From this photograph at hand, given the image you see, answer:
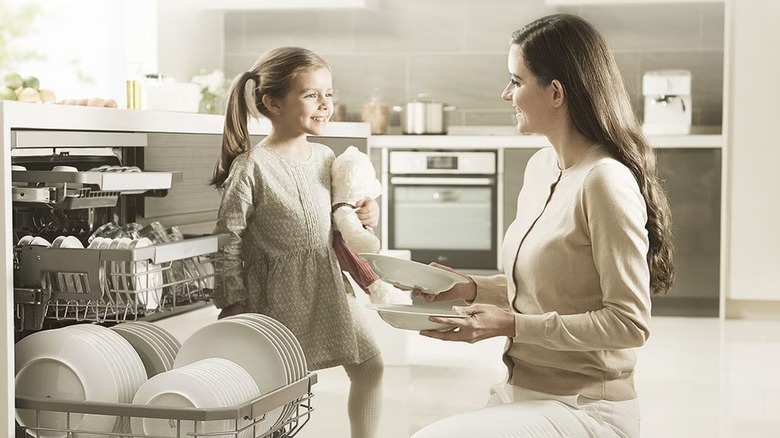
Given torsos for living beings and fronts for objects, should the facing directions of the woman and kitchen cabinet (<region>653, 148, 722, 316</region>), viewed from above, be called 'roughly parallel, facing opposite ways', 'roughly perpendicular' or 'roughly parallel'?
roughly perpendicular

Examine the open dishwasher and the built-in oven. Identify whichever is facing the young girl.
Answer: the built-in oven

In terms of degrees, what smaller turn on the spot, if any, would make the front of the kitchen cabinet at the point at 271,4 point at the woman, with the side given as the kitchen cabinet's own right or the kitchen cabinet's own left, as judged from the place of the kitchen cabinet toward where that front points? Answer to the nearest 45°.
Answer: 0° — it already faces them

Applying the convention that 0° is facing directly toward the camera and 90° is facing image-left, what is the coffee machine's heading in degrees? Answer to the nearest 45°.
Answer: approximately 0°

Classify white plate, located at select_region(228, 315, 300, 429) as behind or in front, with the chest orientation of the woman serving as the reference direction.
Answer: in front

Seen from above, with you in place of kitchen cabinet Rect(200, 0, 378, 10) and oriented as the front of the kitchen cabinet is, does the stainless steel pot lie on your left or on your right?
on your left

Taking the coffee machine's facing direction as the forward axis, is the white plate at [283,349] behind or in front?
in front

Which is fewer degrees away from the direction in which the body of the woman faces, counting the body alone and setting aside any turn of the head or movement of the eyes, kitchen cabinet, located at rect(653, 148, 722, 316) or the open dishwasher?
the open dishwasher

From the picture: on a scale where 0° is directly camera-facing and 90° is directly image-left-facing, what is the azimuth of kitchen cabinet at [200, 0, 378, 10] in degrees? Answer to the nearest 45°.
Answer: approximately 0°

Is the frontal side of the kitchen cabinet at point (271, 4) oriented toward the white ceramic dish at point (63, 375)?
yes

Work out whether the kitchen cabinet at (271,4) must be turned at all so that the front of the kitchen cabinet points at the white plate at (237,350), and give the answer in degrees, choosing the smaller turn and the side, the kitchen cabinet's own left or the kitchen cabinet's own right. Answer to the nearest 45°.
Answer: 0° — it already faces it

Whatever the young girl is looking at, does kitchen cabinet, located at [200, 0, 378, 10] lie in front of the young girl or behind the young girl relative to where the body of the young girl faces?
behind
